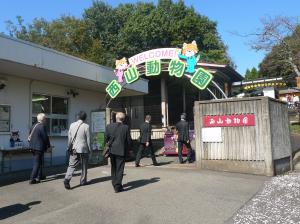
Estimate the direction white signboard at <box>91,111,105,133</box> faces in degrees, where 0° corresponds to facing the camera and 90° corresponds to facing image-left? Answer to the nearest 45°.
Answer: approximately 0°

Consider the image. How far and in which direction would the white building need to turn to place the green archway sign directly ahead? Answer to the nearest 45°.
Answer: approximately 45° to its left

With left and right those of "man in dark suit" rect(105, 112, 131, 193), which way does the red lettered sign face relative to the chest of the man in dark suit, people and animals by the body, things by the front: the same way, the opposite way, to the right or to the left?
the opposite way

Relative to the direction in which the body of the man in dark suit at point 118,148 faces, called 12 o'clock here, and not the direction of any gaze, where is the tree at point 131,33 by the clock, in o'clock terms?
The tree is roughly at 12 o'clock from the man in dark suit.

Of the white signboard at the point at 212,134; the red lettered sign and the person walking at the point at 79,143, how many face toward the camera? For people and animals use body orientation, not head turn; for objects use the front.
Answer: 2

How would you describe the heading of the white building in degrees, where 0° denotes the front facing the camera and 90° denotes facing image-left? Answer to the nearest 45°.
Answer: approximately 315°

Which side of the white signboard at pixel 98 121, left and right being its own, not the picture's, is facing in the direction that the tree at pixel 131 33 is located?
back

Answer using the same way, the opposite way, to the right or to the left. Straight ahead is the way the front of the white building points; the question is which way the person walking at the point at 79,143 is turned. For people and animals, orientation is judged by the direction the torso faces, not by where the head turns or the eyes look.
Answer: to the left

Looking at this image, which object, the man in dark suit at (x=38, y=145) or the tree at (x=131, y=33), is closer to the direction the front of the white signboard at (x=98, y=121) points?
the man in dark suit

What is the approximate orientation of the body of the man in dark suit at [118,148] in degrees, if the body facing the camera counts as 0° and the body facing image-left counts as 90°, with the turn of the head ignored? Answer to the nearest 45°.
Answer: approximately 180°
